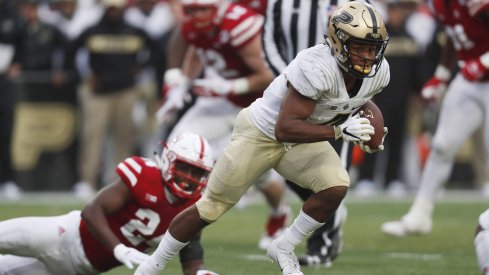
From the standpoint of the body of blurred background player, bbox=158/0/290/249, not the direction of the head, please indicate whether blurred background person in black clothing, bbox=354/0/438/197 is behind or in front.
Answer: behind

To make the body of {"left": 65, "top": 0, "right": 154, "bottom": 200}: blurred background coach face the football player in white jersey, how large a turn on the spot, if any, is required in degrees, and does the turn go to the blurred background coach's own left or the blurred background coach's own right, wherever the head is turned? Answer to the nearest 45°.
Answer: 0° — they already face them

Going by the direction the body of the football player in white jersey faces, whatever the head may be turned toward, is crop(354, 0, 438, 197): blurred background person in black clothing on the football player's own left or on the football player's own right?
on the football player's own left

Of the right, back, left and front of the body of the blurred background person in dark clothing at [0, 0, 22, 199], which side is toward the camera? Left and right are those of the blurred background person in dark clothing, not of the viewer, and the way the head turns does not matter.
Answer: front

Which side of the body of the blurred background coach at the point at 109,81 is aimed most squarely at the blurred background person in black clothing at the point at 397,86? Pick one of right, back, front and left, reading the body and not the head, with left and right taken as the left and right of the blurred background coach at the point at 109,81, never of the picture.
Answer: left

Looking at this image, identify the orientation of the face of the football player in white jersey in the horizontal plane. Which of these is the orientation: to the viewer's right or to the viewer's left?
to the viewer's right

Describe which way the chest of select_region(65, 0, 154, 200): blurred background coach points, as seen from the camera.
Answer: toward the camera

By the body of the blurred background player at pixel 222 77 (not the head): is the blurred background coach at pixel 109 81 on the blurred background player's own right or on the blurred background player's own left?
on the blurred background player's own right

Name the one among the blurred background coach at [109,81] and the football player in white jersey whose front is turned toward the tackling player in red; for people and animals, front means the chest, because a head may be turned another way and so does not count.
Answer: the blurred background coach

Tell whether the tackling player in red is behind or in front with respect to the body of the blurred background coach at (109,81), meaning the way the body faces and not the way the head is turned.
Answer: in front
